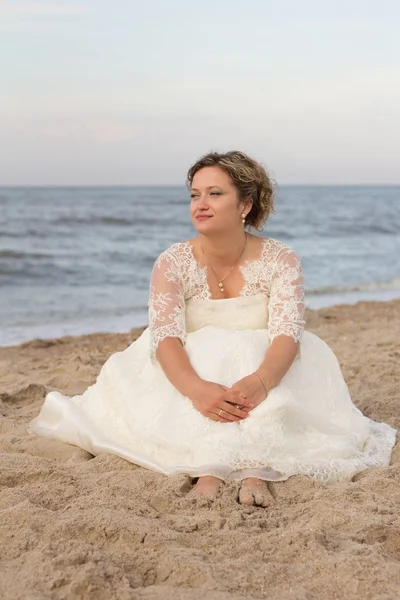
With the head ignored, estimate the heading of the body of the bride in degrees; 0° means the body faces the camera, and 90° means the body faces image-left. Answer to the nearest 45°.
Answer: approximately 0°
